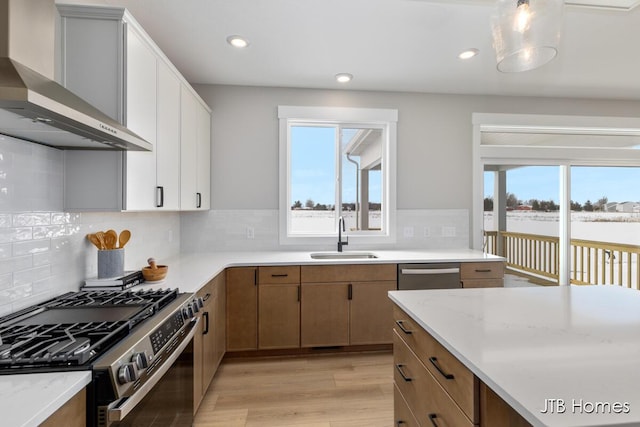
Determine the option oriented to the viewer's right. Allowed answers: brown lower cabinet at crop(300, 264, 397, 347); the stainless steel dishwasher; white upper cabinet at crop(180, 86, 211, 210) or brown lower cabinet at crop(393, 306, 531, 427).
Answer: the white upper cabinet

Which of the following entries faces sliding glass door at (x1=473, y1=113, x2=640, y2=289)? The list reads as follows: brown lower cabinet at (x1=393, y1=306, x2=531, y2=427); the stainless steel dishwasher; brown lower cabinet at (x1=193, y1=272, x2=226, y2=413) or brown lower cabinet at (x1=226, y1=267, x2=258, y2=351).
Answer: brown lower cabinet at (x1=193, y1=272, x2=226, y2=413)

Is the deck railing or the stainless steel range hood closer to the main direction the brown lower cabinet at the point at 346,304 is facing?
the stainless steel range hood

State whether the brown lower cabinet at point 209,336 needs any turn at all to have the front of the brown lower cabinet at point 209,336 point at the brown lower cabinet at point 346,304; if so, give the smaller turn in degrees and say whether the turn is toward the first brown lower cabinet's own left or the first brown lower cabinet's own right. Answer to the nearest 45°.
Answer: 0° — it already faces it

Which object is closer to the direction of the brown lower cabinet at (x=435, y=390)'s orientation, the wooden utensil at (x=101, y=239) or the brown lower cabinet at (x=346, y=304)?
the wooden utensil

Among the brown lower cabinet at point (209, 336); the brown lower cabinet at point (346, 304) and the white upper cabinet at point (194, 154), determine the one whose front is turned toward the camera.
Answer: the brown lower cabinet at point (346, 304)

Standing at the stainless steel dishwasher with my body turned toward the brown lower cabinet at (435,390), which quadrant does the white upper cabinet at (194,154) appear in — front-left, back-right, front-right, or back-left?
front-right

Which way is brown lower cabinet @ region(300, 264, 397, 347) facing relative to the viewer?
toward the camera

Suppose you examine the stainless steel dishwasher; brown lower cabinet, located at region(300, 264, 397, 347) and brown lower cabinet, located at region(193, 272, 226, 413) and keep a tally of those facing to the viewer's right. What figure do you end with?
1

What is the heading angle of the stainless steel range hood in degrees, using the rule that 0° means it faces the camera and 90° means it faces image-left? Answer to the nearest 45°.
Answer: approximately 315°

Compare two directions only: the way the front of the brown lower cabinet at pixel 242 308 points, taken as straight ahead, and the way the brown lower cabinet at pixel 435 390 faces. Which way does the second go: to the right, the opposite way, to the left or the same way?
to the right

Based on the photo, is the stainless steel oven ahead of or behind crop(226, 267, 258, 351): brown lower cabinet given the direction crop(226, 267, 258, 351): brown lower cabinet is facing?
ahead

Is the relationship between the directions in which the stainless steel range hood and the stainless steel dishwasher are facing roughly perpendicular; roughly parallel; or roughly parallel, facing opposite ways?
roughly perpendicular

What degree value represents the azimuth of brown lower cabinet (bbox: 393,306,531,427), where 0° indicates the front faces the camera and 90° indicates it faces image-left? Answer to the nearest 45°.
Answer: approximately 45°

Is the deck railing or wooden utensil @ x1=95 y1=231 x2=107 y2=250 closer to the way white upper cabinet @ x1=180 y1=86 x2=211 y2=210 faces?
the deck railing

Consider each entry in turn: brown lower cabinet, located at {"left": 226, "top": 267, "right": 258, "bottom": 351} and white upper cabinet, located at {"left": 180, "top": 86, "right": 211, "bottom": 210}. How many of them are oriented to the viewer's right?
1

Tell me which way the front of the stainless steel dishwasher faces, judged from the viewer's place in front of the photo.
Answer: facing the viewer

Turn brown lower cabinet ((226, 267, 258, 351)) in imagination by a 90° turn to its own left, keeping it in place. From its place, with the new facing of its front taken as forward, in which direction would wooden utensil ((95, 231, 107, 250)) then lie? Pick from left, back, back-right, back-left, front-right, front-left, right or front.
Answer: back-right

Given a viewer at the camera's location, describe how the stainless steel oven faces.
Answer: facing the viewer and to the right of the viewer

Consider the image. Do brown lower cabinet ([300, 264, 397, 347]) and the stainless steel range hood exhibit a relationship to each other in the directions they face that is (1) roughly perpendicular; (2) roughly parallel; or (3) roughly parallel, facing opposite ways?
roughly perpendicular

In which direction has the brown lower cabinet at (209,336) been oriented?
to the viewer's right
